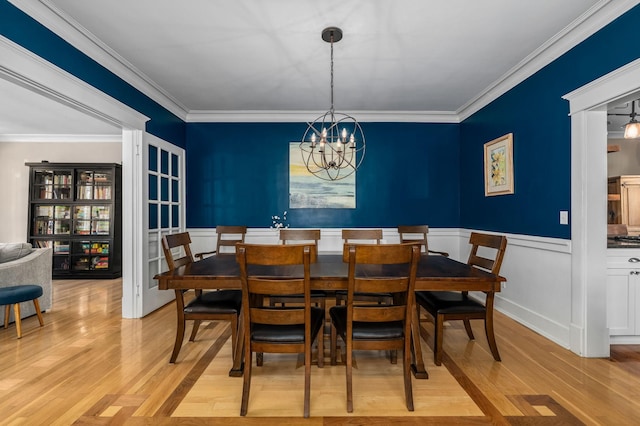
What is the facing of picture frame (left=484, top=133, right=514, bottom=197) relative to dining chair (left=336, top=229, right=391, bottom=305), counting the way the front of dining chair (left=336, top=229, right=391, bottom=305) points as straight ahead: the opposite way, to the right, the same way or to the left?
to the right

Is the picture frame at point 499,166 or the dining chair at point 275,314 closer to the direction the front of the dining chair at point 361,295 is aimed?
the dining chair

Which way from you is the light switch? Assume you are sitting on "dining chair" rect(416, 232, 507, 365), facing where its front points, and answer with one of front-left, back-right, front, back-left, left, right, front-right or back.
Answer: back

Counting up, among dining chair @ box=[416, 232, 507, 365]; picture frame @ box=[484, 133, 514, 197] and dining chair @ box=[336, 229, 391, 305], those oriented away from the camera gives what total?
0

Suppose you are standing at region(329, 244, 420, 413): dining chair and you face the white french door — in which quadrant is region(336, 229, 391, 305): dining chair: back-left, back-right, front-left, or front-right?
front-right

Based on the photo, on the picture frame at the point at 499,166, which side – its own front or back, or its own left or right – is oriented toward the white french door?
front

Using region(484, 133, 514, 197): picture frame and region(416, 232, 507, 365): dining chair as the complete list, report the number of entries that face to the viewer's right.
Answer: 0

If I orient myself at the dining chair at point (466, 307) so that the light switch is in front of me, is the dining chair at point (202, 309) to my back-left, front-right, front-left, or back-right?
back-left

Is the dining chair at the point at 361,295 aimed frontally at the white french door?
no

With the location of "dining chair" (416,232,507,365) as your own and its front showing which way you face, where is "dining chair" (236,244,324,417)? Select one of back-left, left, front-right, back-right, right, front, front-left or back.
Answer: front

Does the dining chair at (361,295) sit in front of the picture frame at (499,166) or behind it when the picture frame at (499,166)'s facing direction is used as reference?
in front

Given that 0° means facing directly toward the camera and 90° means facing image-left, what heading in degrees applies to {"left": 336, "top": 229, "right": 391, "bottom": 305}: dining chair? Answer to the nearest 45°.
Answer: approximately 0°

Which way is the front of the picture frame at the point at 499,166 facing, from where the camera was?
facing the viewer and to the left of the viewer

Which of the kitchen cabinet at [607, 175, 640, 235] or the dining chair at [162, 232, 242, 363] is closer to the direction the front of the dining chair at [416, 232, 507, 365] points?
the dining chair

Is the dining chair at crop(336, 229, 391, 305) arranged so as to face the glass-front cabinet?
no

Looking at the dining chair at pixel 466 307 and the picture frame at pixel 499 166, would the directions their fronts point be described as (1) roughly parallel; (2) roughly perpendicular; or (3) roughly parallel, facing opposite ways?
roughly parallel

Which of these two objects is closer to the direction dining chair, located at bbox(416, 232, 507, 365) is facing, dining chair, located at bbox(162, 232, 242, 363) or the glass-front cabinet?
the dining chair

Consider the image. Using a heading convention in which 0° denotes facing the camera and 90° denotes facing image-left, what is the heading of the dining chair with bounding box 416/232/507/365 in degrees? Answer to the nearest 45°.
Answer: approximately 45°
